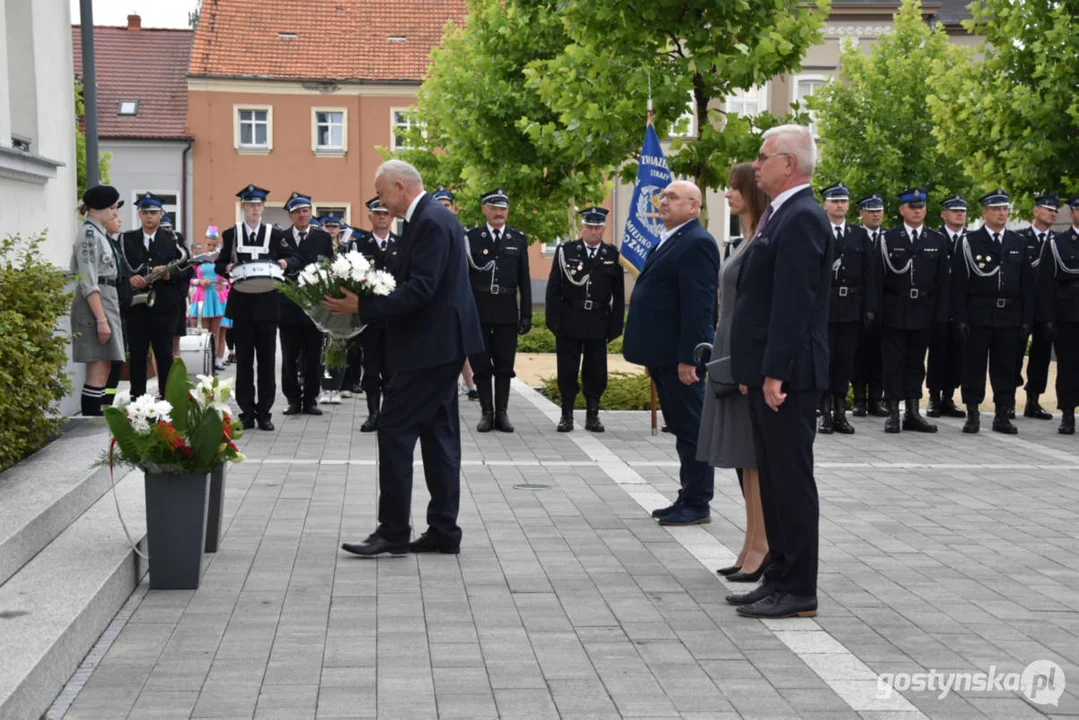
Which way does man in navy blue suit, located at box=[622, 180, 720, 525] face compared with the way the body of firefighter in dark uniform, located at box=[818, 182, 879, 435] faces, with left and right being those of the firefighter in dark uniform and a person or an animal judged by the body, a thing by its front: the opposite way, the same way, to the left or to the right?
to the right

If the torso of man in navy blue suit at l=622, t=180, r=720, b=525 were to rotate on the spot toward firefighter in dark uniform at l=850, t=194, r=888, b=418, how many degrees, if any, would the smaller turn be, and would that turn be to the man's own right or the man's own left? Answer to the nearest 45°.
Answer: approximately 90° to the man's own right

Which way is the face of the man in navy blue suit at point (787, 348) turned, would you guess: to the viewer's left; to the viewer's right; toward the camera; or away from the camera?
to the viewer's left

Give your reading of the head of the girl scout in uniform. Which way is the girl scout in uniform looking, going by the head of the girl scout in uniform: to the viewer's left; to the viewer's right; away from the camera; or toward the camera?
to the viewer's right

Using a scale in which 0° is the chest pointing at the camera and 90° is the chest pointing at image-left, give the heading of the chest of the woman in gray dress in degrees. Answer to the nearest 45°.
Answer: approximately 90°

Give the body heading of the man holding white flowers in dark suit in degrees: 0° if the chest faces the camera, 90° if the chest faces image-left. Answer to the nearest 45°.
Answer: approximately 90°

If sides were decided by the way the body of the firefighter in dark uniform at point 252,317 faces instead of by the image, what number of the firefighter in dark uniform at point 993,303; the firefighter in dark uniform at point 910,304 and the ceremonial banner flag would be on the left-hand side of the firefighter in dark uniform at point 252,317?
3
